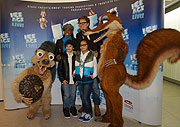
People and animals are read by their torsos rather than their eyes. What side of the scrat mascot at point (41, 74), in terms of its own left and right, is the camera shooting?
front

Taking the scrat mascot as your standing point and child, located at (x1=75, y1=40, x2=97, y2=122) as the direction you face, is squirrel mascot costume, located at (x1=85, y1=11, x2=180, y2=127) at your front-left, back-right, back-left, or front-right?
front-right

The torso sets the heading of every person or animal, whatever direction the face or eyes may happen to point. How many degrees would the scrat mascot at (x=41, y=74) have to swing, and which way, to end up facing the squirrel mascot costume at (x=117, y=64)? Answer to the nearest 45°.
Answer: approximately 45° to its left
